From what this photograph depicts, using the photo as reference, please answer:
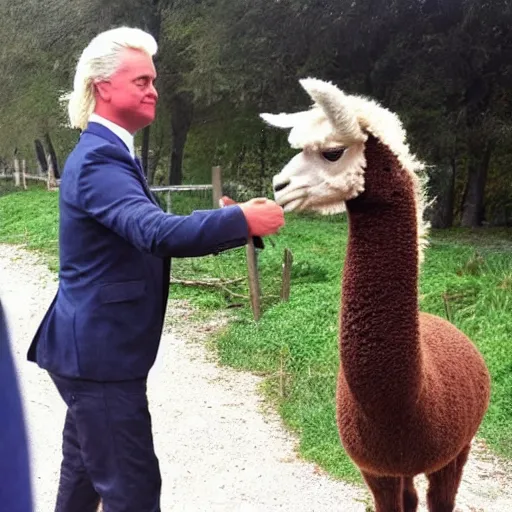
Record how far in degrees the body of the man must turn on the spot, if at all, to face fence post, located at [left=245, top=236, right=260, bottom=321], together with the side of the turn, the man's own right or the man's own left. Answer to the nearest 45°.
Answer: approximately 90° to the man's own left

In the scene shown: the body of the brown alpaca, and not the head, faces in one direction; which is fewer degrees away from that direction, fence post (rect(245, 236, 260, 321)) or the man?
the man

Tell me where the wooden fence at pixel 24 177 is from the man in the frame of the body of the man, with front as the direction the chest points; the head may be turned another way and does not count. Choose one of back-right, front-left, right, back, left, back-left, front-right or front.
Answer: left

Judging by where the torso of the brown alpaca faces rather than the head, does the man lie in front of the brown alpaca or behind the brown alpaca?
in front

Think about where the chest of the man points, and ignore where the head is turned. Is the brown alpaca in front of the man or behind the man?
in front

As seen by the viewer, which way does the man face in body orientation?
to the viewer's right

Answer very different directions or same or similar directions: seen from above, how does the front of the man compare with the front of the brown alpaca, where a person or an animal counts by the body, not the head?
very different directions

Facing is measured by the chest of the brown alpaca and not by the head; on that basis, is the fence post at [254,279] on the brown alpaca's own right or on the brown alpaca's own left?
on the brown alpaca's own right

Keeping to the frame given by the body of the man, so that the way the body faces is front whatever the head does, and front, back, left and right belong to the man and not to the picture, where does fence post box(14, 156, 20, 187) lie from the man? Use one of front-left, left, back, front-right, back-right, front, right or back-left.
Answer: left

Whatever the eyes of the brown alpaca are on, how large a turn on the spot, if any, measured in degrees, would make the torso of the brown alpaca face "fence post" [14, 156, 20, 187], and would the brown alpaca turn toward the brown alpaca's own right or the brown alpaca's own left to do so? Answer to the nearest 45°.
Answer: approximately 90° to the brown alpaca's own right

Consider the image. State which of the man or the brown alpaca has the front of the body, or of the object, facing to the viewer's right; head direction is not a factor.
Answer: the man

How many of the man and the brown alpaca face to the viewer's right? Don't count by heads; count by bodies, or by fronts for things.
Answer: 1

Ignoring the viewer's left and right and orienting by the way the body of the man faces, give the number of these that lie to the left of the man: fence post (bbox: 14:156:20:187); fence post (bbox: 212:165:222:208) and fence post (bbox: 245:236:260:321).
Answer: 3
